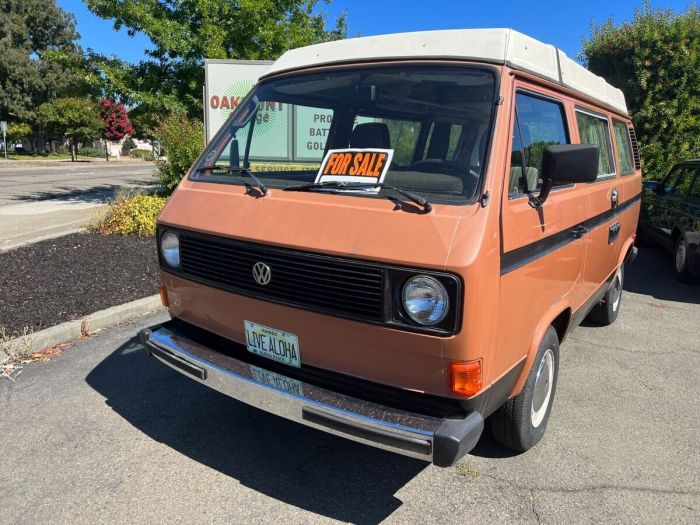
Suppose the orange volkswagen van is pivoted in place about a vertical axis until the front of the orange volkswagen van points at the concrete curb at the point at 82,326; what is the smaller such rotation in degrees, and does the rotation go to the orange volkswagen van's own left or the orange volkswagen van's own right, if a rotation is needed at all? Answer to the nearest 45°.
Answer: approximately 90° to the orange volkswagen van's own right

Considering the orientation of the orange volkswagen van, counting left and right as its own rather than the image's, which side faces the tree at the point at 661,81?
back

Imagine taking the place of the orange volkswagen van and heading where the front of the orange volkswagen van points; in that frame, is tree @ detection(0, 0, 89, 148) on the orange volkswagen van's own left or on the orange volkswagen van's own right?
on the orange volkswagen van's own right

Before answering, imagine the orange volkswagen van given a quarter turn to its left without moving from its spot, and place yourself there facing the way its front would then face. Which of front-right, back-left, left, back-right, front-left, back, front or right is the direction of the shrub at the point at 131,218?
back

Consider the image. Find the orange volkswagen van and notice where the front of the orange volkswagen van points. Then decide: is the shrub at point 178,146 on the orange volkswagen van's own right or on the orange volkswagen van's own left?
on the orange volkswagen van's own right

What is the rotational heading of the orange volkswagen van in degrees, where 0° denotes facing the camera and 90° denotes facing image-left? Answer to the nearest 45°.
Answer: approximately 45°

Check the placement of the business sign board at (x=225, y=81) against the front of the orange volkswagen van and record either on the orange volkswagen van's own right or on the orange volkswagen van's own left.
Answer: on the orange volkswagen van's own right

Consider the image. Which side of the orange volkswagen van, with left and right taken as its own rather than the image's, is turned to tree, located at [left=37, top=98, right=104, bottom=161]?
right

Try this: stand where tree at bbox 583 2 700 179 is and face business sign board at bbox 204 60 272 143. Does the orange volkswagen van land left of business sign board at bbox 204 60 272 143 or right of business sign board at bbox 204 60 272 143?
left
